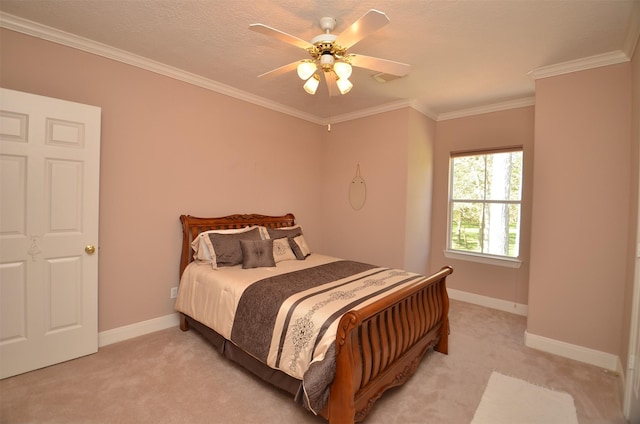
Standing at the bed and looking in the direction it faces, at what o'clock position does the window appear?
The window is roughly at 9 o'clock from the bed.

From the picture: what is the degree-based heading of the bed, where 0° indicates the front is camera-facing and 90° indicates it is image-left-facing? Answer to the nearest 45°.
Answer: approximately 315°
